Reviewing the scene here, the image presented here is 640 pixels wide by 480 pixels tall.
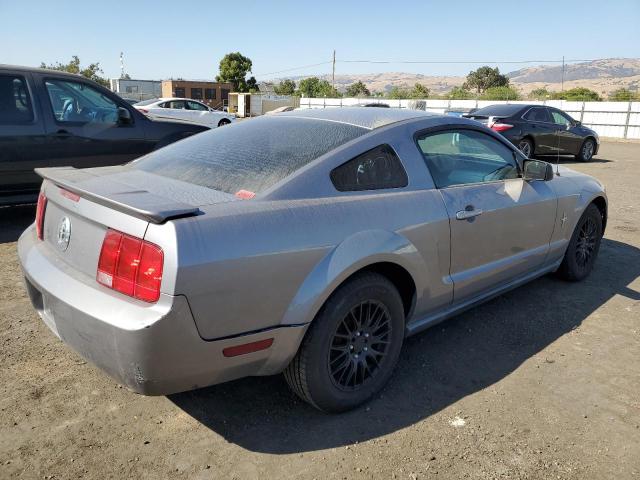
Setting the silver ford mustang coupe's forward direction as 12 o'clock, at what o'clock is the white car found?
The white car is roughly at 10 o'clock from the silver ford mustang coupe.

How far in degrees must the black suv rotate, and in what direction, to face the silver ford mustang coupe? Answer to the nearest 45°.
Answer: approximately 90° to its right

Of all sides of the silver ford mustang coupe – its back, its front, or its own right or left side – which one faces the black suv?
left

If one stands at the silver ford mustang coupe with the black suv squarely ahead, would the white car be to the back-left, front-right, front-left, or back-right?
front-right

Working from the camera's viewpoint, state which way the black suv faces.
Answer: facing to the right of the viewer

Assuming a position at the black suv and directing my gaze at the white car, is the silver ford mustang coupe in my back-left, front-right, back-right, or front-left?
back-right

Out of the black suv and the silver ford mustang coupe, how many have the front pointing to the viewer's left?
0

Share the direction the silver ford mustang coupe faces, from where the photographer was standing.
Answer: facing away from the viewer and to the right of the viewer

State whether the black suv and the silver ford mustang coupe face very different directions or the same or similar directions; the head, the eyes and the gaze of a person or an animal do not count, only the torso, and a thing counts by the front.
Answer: same or similar directions

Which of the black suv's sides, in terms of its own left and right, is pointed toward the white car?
left
